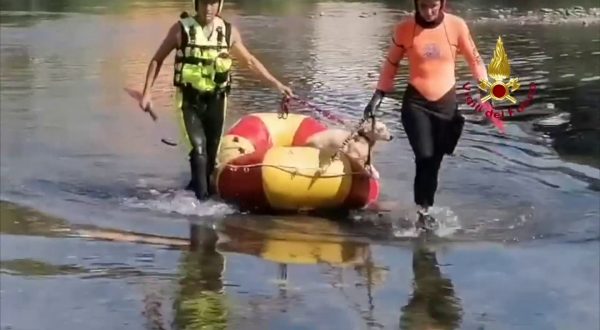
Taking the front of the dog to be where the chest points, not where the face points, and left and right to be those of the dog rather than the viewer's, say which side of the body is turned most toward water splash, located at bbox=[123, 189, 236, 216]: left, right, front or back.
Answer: back

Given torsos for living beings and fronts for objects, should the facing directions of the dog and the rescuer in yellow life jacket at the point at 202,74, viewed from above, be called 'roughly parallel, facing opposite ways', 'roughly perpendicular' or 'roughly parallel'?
roughly perpendicular

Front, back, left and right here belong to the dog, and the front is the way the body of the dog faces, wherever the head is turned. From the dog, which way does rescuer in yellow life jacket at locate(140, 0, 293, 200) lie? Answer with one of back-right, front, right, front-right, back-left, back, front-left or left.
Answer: back

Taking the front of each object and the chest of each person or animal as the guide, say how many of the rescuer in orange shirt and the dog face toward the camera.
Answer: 1

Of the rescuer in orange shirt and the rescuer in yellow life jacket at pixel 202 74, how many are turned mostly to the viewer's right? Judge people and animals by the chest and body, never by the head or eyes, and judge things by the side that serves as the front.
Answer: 0

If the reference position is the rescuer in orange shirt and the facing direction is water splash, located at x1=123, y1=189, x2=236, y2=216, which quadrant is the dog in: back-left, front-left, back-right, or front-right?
front-right

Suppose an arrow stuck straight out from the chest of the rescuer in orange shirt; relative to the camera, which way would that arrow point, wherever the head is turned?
toward the camera

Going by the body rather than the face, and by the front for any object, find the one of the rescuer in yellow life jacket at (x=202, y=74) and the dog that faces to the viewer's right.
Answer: the dog

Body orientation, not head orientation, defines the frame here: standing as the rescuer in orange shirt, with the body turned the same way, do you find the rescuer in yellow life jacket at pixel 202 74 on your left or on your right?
on your right

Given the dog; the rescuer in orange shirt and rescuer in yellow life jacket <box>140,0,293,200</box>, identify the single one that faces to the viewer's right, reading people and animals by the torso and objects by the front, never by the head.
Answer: the dog

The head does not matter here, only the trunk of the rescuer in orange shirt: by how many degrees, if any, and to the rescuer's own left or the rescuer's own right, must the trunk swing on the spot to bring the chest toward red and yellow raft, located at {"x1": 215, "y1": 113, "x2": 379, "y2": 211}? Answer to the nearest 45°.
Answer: approximately 90° to the rescuer's own right

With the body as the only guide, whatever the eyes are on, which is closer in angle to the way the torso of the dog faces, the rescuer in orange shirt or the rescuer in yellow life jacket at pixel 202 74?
the rescuer in orange shirt

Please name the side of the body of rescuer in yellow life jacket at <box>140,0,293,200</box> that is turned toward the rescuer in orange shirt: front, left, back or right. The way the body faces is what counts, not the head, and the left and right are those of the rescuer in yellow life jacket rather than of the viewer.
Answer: left

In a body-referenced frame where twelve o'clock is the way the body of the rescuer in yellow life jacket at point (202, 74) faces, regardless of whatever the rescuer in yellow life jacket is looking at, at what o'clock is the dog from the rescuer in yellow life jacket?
The dog is roughly at 9 o'clock from the rescuer in yellow life jacket.
